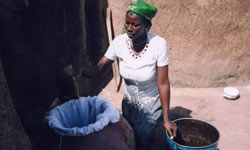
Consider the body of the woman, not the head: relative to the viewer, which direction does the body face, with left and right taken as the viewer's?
facing the viewer and to the left of the viewer

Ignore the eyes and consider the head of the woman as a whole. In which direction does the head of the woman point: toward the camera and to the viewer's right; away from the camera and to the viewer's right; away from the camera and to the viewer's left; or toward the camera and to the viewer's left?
toward the camera and to the viewer's left
